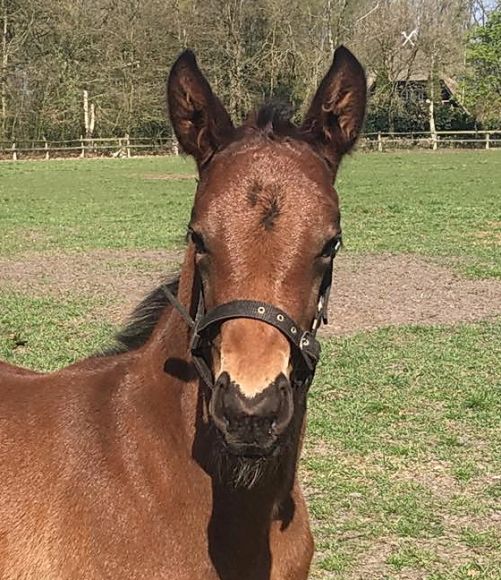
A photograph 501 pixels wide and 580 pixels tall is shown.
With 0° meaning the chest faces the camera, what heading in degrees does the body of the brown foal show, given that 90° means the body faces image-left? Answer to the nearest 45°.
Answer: approximately 315°

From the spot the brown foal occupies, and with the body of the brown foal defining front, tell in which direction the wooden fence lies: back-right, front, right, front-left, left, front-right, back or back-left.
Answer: back-left

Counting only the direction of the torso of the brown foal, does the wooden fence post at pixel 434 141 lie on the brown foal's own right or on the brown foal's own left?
on the brown foal's own left
